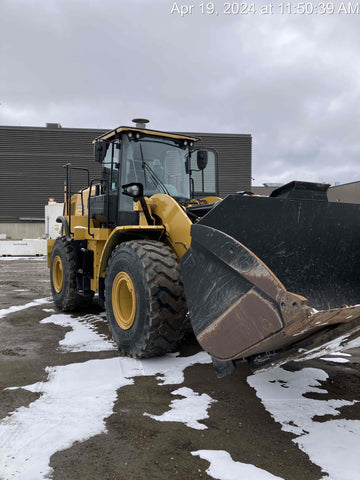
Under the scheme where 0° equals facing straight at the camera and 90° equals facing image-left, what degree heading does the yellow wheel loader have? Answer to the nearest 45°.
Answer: approximately 315°

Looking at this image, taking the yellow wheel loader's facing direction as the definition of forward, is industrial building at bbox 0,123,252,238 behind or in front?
behind
